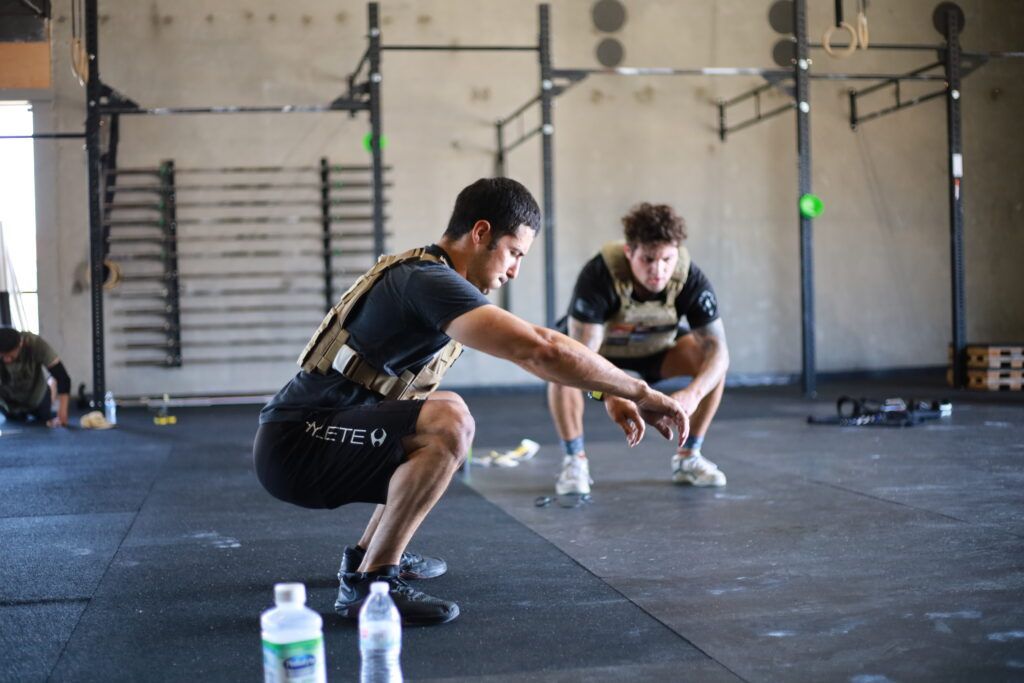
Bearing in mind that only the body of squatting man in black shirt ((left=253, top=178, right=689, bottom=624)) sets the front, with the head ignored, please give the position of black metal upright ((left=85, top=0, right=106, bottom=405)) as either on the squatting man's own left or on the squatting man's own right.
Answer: on the squatting man's own left

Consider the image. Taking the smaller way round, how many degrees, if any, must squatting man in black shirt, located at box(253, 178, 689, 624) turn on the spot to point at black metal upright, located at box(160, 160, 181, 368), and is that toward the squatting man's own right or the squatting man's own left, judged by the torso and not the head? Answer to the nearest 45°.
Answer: approximately 90° to the squatting man's own left

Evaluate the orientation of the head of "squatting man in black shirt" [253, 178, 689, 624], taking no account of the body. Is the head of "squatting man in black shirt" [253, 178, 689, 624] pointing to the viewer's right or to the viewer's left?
to the viewer's right

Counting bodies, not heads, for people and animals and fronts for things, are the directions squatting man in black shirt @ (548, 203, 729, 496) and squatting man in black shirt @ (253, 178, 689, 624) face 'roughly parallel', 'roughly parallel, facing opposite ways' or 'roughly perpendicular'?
roughly perpendicular

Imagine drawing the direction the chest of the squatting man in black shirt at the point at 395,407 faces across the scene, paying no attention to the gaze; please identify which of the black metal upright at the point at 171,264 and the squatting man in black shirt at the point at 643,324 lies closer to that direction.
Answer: the squatting man in black shirt

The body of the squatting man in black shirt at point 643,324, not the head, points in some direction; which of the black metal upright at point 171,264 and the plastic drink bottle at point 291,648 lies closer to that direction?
the plastic drink bottle

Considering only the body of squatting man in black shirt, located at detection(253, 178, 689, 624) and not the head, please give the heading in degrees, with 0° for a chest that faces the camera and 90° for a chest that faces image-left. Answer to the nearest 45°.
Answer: approximately 270°

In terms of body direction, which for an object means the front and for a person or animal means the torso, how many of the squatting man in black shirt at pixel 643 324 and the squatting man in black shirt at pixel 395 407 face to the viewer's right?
1

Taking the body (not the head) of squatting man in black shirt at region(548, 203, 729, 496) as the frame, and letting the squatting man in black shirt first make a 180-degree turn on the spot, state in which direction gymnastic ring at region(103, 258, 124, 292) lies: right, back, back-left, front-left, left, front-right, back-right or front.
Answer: front-left

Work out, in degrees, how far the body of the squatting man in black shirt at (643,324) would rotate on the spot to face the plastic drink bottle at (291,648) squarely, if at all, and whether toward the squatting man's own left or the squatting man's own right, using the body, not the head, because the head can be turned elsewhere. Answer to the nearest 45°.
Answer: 0° — they already face it

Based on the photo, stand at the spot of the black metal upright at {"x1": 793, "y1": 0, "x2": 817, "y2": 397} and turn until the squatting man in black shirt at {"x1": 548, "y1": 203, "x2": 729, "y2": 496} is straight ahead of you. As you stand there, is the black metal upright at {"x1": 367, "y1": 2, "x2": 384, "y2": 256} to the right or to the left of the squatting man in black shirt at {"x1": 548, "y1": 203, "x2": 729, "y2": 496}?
right

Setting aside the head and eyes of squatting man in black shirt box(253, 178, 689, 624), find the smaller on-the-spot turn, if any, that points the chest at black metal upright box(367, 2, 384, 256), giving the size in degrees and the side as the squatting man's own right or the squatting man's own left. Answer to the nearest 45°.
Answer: approximately 90° to the squatting man's own left

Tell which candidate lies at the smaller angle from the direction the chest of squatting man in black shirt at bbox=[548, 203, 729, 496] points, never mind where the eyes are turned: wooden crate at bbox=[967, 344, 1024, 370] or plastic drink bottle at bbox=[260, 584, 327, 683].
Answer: the plastic drink bottle
